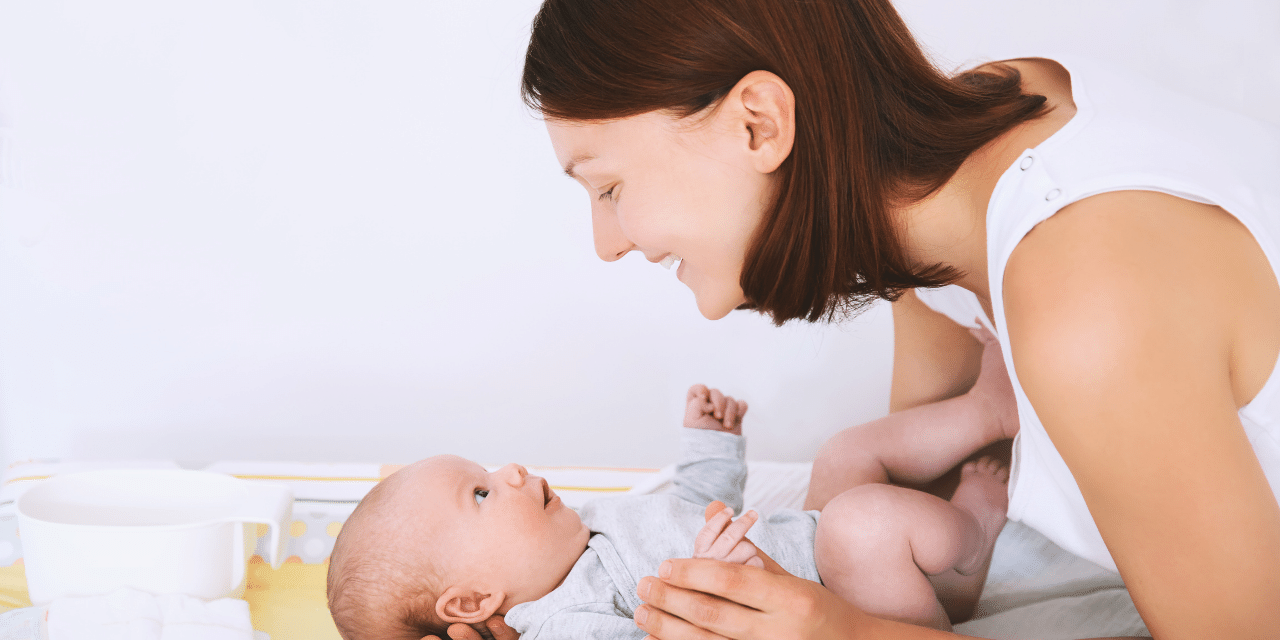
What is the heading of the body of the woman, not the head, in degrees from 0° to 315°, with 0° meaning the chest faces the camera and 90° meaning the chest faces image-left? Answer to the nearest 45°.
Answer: approximately 90°

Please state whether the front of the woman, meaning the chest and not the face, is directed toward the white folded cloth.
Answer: yes

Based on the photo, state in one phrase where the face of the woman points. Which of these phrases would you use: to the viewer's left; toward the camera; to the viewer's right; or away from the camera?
to the viewer's left
